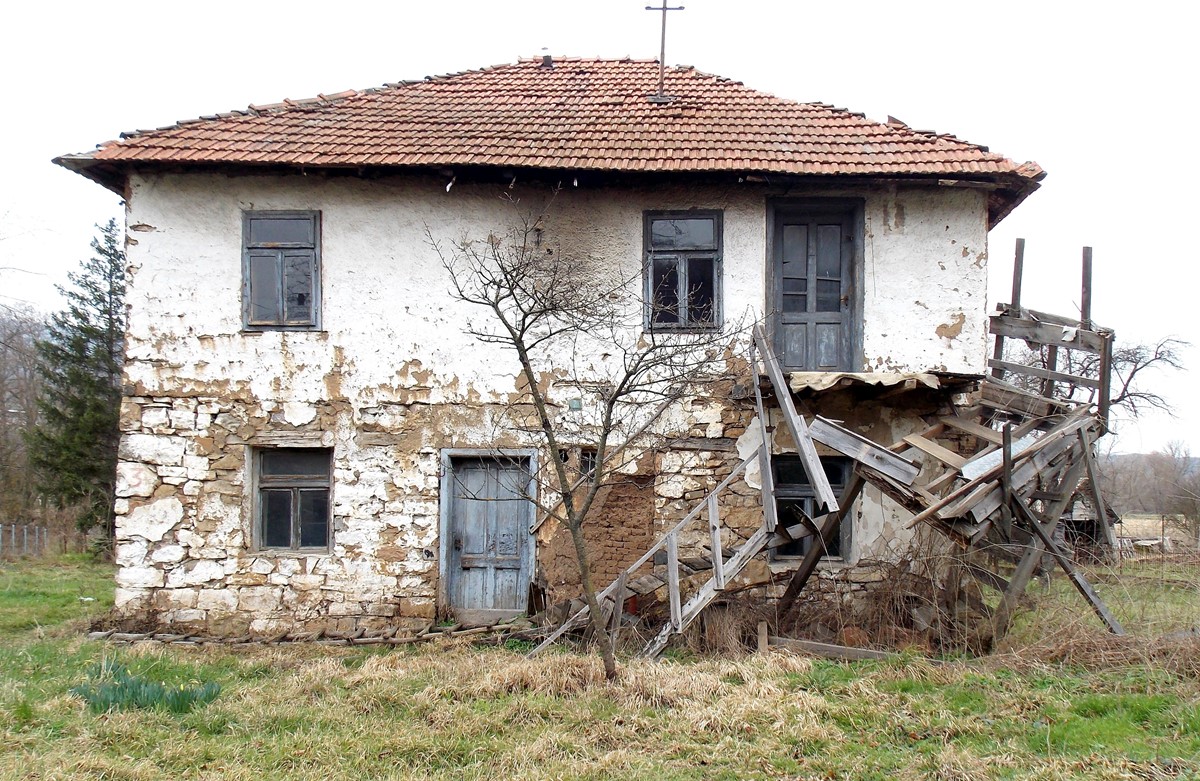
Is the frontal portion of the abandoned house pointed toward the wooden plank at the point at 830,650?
no

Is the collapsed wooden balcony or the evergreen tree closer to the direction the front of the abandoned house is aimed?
the collapsed wooden balcony

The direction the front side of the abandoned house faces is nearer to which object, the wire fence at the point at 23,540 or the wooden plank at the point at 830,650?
the wooden plank

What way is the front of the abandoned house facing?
toward the camera

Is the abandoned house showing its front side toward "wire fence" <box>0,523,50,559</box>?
no

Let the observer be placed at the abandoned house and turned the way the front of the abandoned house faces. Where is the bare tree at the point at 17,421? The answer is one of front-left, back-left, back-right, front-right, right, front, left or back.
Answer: back-right

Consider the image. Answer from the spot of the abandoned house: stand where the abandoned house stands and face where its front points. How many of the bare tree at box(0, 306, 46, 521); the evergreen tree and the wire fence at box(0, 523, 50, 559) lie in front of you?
0

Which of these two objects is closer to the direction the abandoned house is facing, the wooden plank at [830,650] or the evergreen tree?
the wooden plank

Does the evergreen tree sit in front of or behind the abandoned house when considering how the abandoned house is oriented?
behind
